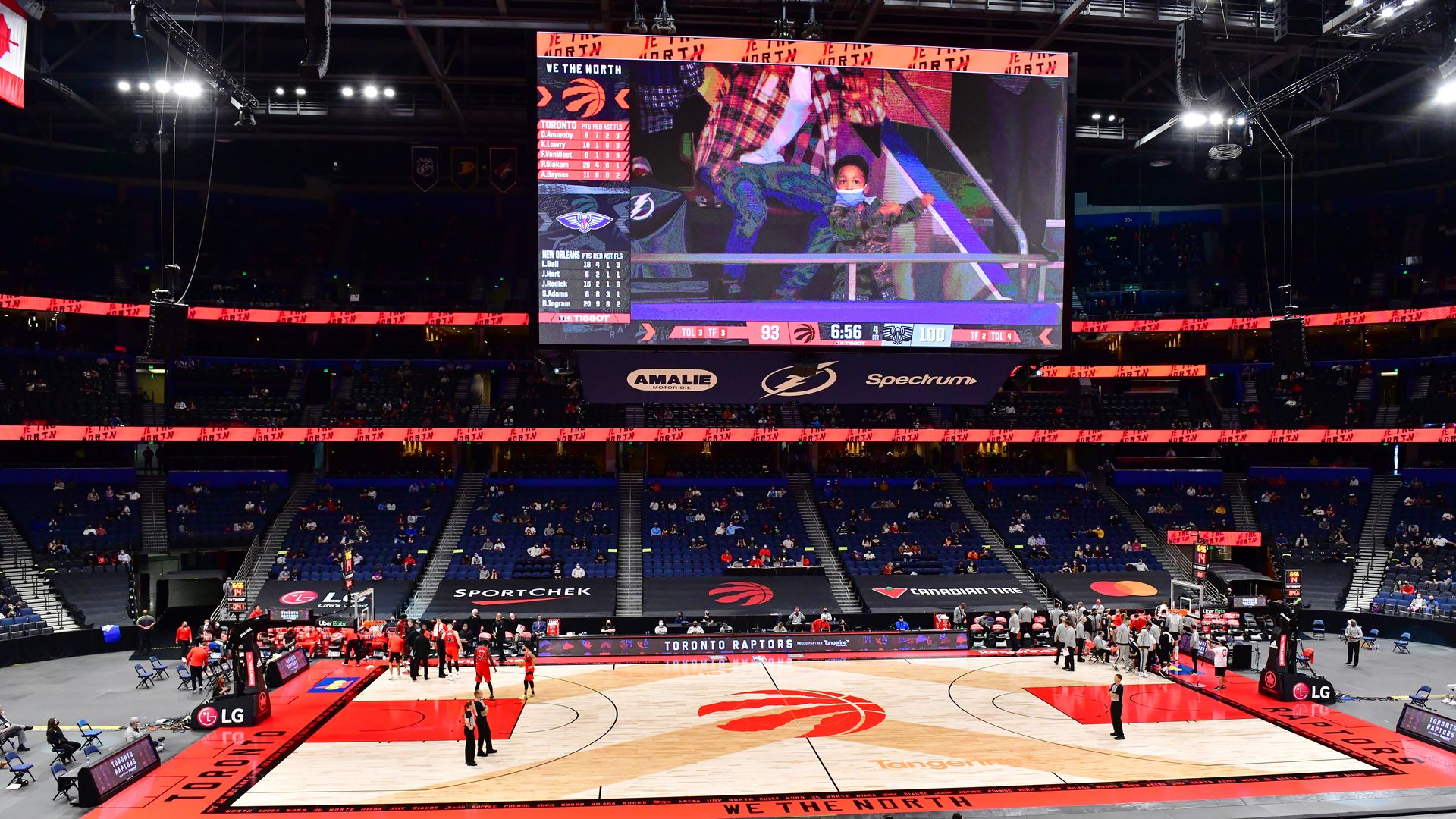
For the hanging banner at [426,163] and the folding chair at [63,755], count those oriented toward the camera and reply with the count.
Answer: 1

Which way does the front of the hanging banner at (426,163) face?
toward the camera

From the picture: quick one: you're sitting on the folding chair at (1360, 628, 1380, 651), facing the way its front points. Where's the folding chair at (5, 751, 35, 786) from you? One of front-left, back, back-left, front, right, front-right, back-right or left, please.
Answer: front

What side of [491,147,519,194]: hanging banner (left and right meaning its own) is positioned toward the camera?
front

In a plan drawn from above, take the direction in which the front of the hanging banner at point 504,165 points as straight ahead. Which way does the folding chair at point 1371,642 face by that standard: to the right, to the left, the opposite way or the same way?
to the right

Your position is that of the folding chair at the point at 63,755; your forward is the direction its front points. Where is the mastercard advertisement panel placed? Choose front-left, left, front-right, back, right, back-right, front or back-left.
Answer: front

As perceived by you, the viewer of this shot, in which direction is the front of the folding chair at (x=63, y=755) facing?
facing to the right of the viewer

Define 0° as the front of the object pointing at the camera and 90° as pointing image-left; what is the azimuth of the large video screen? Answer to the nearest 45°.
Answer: approximately 0°

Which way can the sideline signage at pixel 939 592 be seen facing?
toward the camera

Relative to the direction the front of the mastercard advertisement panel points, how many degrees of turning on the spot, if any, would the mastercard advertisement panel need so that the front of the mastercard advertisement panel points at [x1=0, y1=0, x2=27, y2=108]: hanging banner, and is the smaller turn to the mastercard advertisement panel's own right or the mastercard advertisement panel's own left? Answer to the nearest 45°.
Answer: approximately 45° to the mastercard advertisement panel's own right

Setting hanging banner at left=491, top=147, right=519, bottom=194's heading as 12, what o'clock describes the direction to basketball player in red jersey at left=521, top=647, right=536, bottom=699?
The basketball player in red jersey is roughly at 12 o'clock from the hanging banner.

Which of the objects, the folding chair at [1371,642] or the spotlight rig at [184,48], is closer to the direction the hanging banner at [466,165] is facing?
the spotlight rig

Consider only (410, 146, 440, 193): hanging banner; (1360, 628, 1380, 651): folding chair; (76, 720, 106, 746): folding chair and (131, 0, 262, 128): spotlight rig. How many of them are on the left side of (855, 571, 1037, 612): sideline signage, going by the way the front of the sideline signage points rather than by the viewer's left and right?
1
